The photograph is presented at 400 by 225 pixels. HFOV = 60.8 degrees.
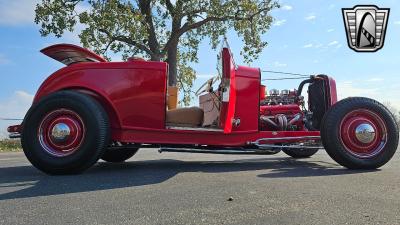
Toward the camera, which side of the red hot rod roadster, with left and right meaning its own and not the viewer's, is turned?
right
